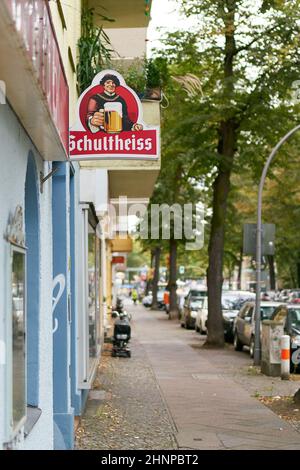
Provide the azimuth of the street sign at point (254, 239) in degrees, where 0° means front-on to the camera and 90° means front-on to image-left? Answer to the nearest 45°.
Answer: approximately 180°

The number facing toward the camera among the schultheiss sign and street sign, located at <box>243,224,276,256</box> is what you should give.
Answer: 1

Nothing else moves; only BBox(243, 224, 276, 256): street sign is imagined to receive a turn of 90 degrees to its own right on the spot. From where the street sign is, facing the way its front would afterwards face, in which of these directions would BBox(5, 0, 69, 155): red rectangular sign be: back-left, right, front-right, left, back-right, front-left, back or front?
right

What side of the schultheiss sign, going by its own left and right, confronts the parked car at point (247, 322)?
back

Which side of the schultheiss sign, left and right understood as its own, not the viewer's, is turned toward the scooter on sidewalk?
back

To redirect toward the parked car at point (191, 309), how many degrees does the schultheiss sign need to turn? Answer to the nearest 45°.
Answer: approximately 180°
